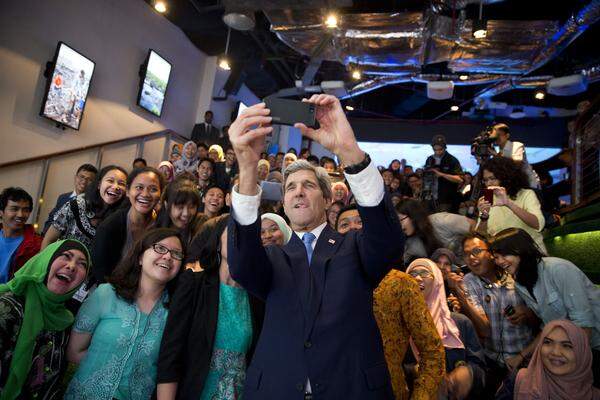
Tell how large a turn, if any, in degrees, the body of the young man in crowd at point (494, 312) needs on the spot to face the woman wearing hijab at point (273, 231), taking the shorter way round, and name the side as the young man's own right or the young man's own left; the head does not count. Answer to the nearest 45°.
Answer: approximately 90° to the young man's own right

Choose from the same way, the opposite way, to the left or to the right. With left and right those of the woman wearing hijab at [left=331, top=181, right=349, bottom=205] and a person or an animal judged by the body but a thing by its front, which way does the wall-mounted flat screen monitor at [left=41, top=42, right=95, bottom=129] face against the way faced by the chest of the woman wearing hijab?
to the left

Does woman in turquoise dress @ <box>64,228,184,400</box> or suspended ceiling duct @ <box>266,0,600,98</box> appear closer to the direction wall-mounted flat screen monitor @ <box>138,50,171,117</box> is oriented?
the suspended ceiling duct

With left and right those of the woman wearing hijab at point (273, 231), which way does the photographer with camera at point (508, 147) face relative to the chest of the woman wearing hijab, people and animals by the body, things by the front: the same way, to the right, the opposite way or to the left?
to the right

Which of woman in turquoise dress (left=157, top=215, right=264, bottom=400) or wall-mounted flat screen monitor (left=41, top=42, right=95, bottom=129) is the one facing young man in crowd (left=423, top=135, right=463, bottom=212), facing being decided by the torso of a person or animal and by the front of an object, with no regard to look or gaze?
the wall-mounted flat screen monitor

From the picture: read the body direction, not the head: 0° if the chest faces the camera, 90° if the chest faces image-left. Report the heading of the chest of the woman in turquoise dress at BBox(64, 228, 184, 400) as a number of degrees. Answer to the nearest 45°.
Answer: approximately 315°

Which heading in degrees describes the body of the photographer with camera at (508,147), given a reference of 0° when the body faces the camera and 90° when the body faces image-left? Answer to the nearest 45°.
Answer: approximately 90°

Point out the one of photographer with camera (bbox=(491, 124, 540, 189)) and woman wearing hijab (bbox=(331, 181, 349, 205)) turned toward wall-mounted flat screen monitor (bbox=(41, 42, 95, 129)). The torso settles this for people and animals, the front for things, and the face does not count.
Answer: the photographer with camera

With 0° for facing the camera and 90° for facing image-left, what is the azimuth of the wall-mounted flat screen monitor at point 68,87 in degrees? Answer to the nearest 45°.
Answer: approximately 315°
